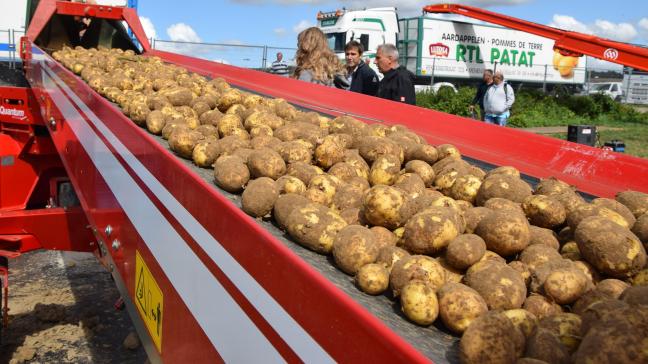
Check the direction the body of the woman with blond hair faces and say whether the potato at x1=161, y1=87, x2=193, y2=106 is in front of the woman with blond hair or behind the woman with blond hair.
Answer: behind

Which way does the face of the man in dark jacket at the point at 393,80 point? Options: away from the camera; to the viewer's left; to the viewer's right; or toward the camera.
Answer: to the viewer's left

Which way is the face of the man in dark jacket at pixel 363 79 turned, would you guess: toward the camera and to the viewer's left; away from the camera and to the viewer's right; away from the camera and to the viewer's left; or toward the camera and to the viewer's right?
toward the camera and to the viewer's left

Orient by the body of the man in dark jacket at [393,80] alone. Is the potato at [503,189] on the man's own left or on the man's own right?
on the man's own left

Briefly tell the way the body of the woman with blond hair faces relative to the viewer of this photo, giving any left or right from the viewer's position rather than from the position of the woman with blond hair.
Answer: facing away from the viewer

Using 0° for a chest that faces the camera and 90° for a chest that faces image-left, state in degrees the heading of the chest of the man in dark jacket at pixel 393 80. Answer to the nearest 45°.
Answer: approximately 90°

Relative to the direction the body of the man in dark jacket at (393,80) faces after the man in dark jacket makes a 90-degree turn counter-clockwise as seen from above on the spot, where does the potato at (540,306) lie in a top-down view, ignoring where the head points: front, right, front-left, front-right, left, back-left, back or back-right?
front

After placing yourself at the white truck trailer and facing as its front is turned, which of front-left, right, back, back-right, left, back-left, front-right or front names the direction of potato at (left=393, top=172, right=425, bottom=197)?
front-left

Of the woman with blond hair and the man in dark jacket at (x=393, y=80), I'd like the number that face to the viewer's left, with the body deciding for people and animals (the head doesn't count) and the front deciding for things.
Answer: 1

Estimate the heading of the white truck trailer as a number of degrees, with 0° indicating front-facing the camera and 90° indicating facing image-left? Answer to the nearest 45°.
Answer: approximately 45°

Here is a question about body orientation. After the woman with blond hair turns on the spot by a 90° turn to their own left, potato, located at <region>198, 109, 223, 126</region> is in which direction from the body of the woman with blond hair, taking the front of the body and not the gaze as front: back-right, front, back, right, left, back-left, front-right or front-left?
left

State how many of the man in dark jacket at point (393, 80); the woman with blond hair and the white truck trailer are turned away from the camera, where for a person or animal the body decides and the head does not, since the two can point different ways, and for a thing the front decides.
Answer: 1

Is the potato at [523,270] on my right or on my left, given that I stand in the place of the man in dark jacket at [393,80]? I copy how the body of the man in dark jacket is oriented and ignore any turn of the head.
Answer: on my left

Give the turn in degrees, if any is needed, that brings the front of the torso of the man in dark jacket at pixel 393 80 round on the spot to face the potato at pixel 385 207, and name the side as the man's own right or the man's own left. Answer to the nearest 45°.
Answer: approximately 90° to the man's own left
